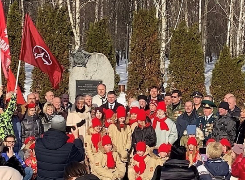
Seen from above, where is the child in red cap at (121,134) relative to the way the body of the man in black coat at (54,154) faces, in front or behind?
in front

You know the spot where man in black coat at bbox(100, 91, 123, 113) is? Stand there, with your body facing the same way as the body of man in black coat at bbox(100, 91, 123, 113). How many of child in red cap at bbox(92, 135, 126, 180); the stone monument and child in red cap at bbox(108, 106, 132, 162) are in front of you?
2

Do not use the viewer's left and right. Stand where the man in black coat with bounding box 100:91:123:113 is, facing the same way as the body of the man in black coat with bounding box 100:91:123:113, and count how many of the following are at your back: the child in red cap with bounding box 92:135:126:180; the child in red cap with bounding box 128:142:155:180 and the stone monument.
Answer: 1

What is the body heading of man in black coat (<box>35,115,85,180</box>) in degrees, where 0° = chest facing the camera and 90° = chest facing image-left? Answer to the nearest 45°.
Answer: approximately 225°

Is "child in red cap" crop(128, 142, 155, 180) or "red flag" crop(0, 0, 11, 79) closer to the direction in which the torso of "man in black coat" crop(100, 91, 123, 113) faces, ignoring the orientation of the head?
the child in red cap

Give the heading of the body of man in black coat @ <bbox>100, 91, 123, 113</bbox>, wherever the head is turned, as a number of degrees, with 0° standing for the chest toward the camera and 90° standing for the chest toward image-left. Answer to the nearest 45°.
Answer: approximately 0°

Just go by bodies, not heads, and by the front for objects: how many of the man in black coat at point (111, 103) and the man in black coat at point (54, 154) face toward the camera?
1

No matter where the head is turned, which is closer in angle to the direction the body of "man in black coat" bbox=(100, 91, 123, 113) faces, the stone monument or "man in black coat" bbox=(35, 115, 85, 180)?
the man in black coat
